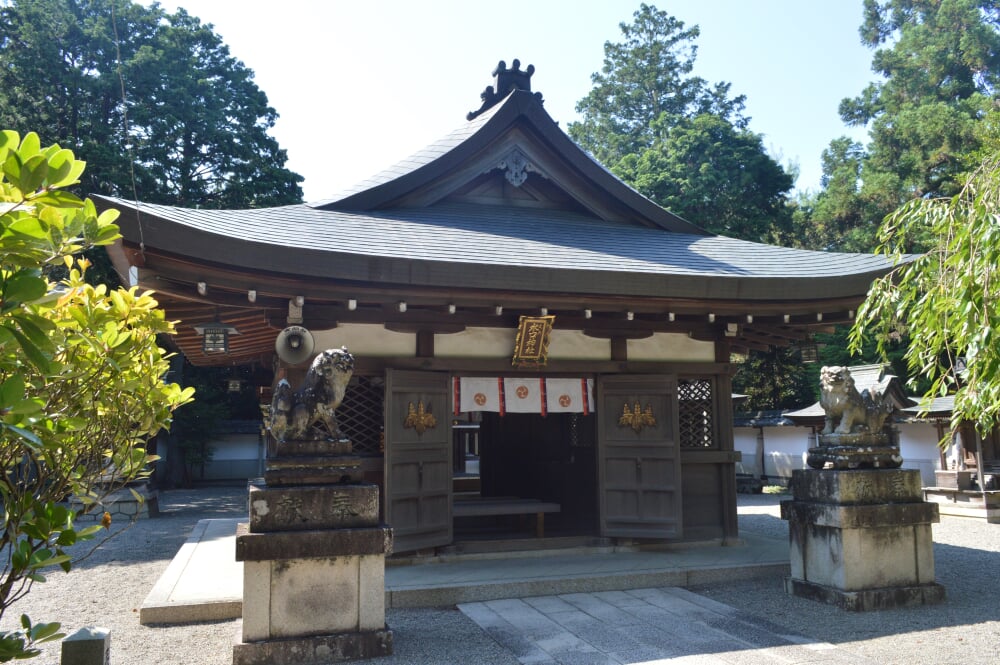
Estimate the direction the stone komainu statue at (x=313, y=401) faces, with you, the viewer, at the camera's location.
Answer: facing to the right of the viewer

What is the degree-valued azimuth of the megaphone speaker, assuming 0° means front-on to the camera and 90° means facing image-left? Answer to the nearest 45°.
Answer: approximately 0°

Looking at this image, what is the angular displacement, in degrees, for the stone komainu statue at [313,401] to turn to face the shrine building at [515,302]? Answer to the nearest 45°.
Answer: approximately 45° to its left

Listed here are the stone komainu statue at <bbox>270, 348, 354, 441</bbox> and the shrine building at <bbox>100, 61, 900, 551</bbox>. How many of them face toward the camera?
1

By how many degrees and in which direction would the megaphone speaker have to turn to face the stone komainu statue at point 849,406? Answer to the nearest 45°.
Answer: approximately 90° to its left

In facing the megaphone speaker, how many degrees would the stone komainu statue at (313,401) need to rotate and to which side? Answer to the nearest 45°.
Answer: approximately 90° to its left

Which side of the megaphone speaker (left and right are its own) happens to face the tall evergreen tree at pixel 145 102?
back

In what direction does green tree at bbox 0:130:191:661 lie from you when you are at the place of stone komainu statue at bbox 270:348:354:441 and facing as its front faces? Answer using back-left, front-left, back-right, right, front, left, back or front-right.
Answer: right

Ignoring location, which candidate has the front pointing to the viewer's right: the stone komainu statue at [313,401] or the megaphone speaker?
the stone komainu statue

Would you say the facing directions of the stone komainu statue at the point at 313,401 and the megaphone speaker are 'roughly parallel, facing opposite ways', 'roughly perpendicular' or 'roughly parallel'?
roughly perpendicular

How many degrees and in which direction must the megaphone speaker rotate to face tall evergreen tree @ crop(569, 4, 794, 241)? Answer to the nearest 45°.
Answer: approximately 135° to its left
